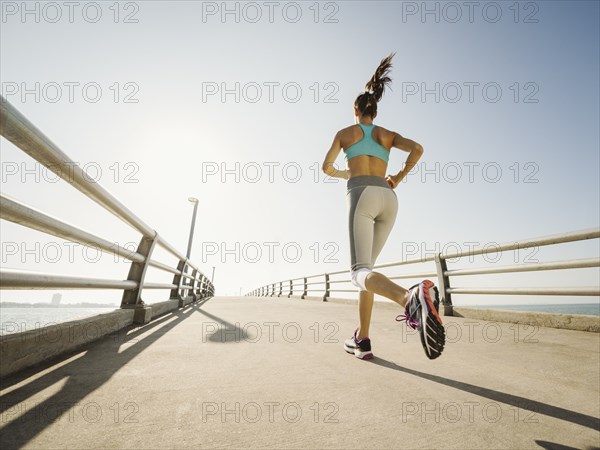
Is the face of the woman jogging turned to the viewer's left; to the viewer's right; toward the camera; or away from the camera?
away from the camera

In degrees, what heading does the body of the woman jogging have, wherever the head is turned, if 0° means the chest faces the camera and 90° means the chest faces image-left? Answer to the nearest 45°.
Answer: approximately 135°
